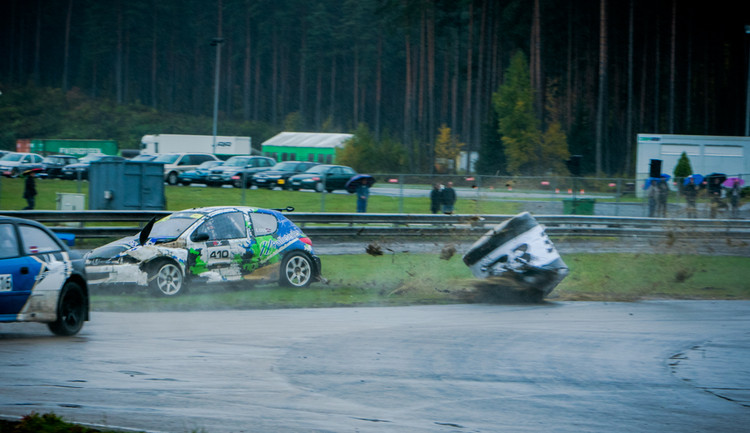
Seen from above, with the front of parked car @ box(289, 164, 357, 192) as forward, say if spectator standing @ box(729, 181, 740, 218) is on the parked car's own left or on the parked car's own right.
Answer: on the parked car's own left

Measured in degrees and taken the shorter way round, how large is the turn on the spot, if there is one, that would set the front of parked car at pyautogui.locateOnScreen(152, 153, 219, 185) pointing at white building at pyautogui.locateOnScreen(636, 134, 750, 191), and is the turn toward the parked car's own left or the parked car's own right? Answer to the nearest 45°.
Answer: approximately 135° to the parked car's own left

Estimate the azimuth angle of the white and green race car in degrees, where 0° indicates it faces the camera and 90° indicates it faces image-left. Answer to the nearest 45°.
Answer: approximately 45°
